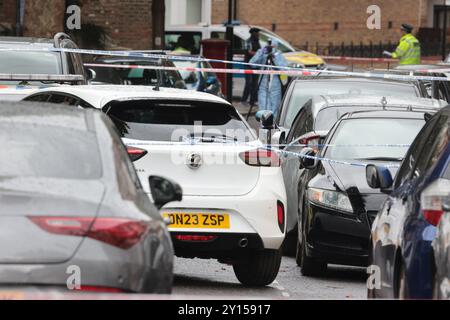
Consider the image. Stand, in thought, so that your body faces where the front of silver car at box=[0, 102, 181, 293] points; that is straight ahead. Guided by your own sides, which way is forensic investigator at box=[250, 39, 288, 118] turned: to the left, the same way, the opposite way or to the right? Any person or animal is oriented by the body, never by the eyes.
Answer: the opposite way

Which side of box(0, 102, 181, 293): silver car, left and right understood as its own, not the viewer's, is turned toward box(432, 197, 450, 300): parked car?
right

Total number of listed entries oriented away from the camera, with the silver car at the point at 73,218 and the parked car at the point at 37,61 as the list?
2

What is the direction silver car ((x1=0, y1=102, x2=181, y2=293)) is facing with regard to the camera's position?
facing away from the viewer

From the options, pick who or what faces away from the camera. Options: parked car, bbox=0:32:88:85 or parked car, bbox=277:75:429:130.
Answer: parked car, bbox=0:32:88:85

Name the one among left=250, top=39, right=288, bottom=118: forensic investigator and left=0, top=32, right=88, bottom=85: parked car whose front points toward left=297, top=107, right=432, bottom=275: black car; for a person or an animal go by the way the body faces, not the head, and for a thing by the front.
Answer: the forensic investigator

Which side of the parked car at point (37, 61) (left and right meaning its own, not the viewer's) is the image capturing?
back

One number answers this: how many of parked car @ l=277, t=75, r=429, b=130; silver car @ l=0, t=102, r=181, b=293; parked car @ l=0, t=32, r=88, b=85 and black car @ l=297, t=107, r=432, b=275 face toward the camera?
2

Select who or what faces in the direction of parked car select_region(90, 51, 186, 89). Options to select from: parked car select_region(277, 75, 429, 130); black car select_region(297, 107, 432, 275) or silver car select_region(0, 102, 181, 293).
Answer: the silver car

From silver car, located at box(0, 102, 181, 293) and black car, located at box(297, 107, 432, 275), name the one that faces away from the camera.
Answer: the silver car
